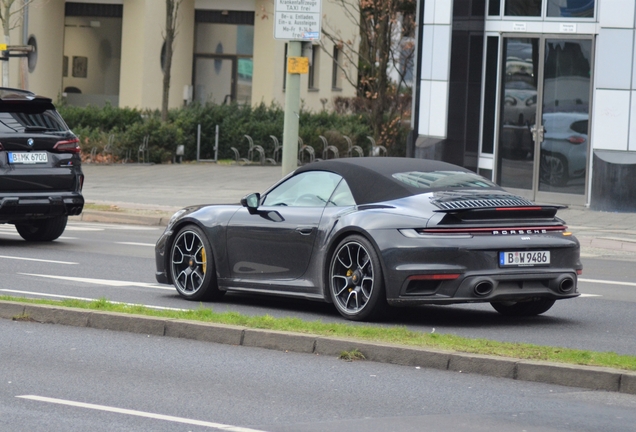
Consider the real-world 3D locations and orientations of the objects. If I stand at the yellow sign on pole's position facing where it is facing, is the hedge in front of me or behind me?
behind

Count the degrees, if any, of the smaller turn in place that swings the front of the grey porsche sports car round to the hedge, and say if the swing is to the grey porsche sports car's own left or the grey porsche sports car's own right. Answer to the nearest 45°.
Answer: approximately 45° to the grey porsche sports car's own right

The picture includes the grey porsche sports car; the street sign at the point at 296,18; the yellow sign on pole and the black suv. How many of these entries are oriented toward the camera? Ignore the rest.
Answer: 2

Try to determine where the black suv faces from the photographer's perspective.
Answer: facing away from the viewer and to the left of the viewer

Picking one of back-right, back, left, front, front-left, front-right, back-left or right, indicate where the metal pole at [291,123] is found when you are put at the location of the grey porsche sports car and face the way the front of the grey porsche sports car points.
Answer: front-right

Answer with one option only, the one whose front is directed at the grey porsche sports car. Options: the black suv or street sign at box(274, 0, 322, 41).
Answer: the street sign

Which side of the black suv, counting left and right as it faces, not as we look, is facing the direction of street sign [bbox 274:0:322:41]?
right

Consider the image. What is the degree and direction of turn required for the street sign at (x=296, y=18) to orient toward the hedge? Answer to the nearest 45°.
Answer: approximately 180°

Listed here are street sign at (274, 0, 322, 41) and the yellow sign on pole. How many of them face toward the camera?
2

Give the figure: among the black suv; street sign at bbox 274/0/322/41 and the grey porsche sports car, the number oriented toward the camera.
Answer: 1

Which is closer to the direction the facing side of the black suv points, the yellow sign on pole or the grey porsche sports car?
the yellow sign on pole

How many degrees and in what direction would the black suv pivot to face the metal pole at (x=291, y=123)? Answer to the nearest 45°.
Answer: approximately 90° to its right

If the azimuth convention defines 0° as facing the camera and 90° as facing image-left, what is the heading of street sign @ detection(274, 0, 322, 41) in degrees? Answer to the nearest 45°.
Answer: approximately 0°

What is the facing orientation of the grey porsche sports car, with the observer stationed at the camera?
facing away from the viewer and to the left of the viewer
